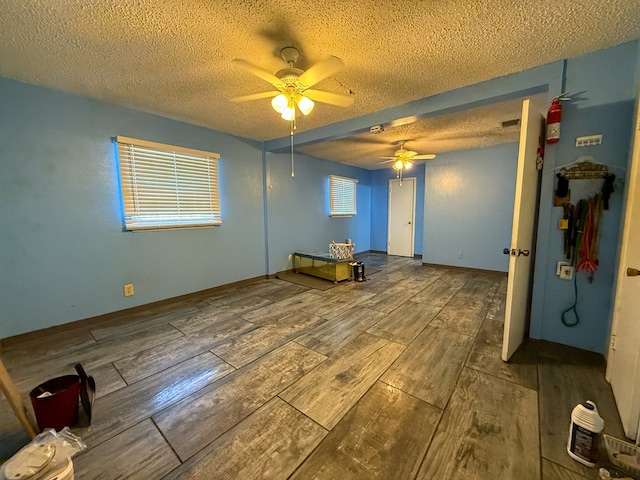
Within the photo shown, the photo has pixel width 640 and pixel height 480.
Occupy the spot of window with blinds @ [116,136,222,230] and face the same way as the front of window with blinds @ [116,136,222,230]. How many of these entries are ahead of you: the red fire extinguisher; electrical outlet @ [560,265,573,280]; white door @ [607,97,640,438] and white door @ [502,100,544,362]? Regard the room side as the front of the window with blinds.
4

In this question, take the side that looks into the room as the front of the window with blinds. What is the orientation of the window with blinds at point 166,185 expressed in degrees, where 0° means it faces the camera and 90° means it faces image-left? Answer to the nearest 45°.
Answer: approximately 315°

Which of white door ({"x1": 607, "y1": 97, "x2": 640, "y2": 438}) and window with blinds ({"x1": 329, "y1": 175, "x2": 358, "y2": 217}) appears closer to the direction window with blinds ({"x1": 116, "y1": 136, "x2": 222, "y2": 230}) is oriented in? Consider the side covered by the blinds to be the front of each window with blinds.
the white door

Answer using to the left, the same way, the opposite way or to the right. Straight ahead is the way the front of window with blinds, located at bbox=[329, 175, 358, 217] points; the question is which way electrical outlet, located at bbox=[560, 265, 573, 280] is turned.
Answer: to the right

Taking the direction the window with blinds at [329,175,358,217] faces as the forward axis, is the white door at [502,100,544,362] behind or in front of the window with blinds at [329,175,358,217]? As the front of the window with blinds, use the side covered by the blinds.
in front
